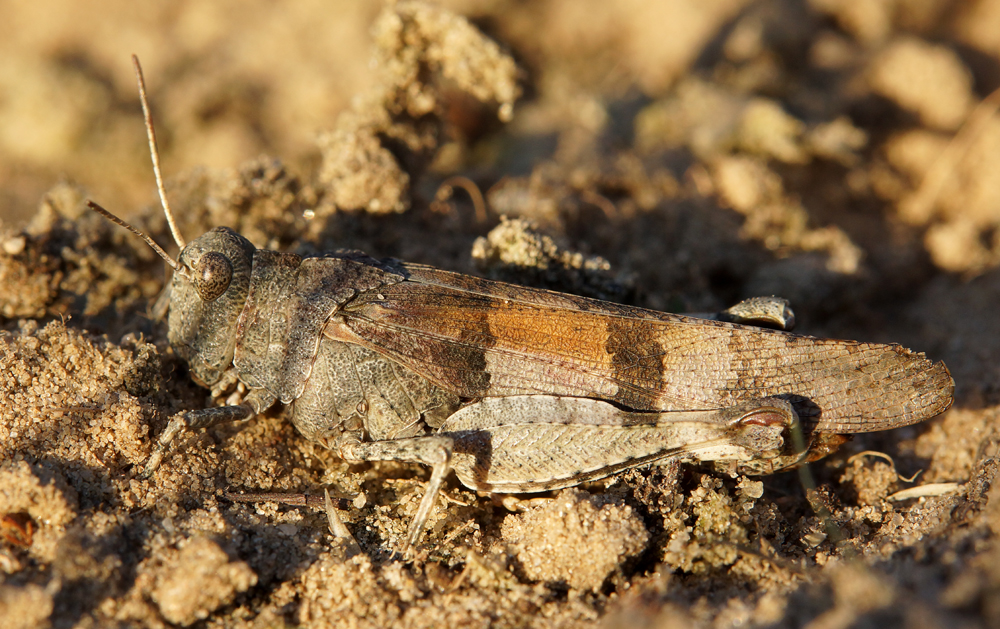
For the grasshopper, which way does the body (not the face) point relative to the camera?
to the viewer's left
